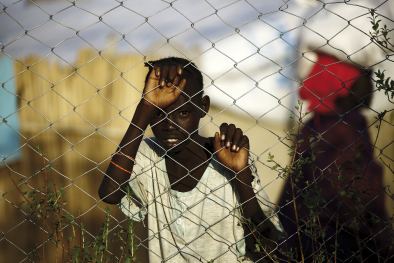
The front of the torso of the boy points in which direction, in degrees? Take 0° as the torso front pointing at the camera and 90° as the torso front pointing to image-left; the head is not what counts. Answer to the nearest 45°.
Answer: approximately 0°

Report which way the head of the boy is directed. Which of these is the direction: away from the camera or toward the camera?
toward the camera
